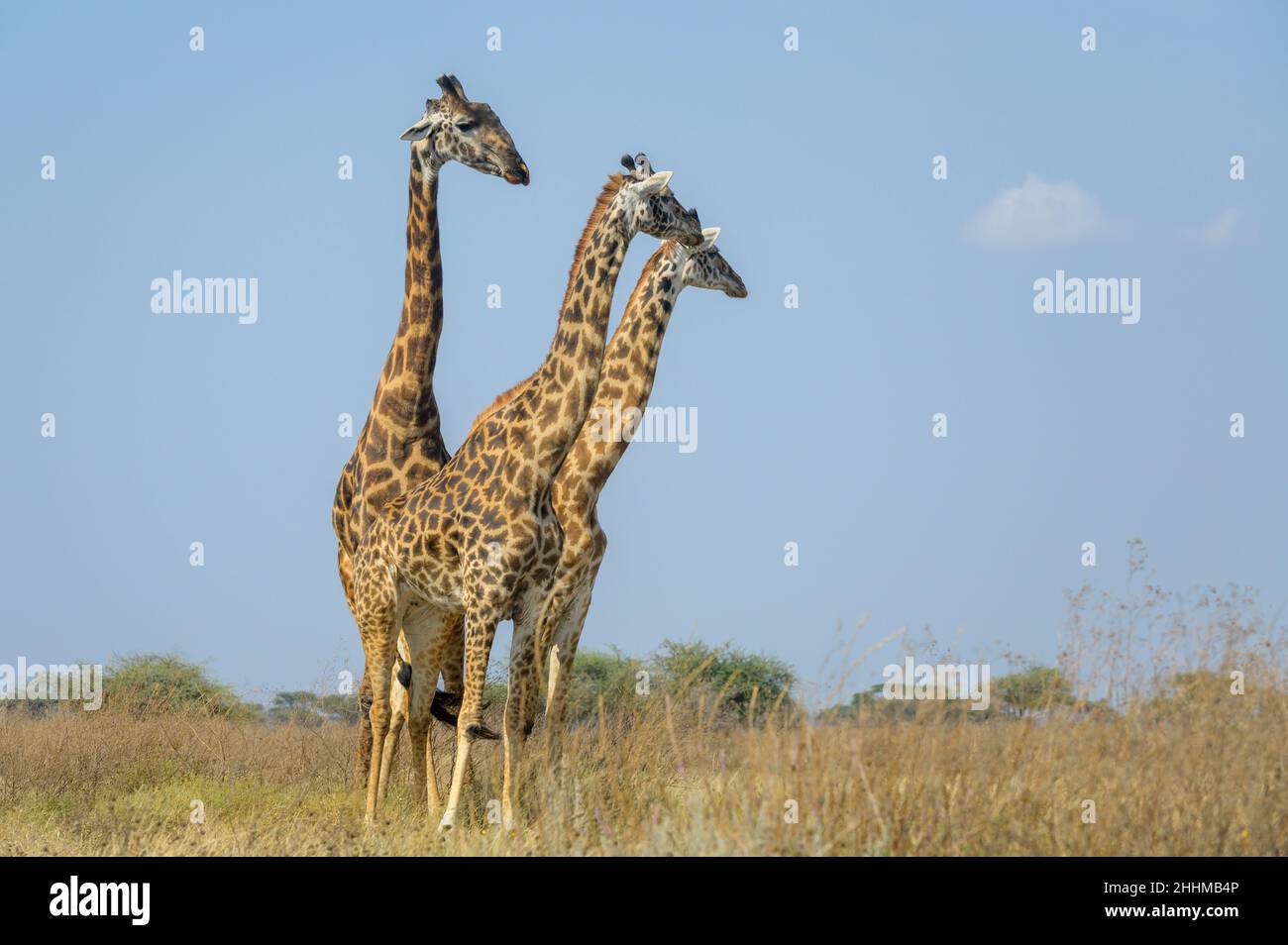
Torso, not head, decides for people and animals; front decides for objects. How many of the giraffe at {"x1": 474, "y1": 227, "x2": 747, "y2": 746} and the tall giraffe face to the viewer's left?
0

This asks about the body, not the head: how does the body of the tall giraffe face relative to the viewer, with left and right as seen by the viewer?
facing the viewer and to the right of the viewer

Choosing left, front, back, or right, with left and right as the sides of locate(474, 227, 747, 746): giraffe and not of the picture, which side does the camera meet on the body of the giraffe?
right

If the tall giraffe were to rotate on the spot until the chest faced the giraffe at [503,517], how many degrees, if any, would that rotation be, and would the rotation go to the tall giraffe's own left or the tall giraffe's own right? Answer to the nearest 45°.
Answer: approximately 45° to the tall giraffe's own right

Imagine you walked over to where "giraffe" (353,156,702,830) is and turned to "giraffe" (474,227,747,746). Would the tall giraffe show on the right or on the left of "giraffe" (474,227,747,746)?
left

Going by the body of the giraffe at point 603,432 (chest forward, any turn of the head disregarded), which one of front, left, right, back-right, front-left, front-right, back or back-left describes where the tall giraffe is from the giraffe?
back
